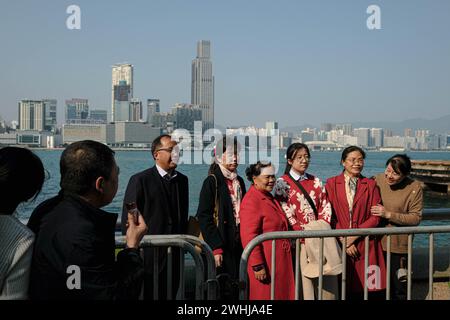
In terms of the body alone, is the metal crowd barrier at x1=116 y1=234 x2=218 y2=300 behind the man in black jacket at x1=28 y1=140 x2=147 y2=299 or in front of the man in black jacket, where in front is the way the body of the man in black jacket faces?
in front

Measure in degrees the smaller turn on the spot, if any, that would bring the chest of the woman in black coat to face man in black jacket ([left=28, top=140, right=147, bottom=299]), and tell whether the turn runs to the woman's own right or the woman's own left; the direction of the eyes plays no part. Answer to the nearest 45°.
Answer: approximately 45° to the woman's own right

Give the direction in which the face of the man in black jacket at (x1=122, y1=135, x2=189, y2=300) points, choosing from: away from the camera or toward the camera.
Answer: toward the camera

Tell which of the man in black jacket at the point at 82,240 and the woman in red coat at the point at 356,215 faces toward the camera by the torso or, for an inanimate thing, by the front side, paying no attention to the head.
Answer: the woman in red coat

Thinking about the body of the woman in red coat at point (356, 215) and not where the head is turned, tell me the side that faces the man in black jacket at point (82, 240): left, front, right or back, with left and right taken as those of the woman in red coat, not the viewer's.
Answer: front

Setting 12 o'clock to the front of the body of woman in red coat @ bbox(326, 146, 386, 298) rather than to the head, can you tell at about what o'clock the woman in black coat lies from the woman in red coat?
The woman in black coat is roughly at 2 o'clock from the woman in red coat.

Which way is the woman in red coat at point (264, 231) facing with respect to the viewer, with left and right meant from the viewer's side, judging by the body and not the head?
facing the viewer and to the right of the viewer

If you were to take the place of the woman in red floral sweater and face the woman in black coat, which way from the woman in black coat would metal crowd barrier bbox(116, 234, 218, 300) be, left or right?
left

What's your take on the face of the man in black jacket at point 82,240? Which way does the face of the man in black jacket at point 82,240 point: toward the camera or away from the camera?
away from the camera

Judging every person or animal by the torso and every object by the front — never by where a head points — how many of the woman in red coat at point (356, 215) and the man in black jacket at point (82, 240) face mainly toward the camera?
1

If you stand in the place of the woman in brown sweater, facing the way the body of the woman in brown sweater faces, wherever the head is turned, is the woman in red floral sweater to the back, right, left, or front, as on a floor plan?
front

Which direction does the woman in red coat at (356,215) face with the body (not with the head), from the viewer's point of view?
toward the camera

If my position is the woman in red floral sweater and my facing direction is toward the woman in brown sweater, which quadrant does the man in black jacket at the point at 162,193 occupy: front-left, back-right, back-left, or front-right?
back-left

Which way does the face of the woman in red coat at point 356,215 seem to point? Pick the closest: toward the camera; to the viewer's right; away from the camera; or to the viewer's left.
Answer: toward the camera

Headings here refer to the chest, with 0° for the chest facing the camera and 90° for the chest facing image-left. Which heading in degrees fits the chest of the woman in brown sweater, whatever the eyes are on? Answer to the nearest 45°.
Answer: approximately 45°

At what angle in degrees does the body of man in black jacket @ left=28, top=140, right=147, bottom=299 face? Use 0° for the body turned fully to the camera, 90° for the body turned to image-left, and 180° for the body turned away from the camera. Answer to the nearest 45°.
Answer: approximately 225°
